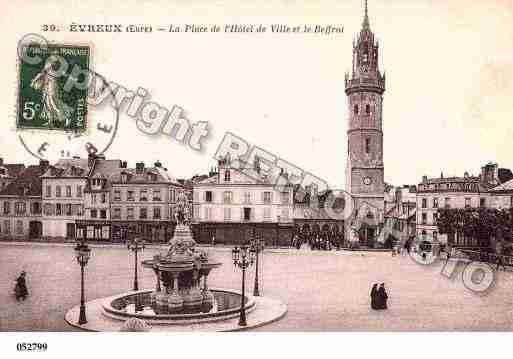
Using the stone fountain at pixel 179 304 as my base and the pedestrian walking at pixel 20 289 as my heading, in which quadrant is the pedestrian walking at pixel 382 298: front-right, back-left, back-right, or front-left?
back-right

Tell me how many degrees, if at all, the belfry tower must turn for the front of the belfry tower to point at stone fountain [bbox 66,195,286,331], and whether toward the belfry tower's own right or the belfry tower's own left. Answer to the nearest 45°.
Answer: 0° — it already faces it

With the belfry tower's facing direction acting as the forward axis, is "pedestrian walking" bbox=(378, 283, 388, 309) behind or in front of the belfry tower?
in front

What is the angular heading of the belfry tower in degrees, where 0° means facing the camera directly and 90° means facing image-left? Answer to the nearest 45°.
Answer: approximately 0°
